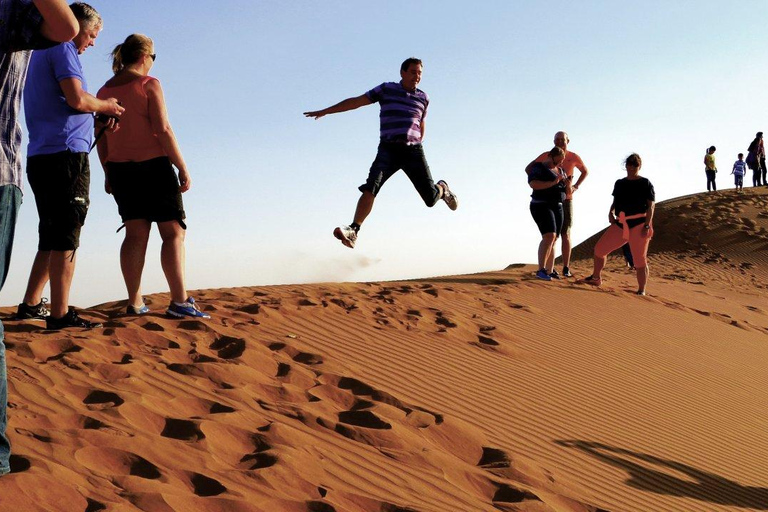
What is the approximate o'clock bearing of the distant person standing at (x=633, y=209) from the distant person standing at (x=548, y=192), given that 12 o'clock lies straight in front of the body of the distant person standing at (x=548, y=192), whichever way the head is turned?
the distant person standing at (x=633, y=209) is roughly at 10 o'clock from the distant person standing at (x=548, y=192).

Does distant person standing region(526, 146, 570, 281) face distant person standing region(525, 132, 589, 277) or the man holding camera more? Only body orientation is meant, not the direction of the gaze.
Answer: the man holding camera

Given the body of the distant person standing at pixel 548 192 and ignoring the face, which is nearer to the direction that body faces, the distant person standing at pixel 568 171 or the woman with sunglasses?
the woman with sunglasses

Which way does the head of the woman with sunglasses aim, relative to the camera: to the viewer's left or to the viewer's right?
to the viewer's right

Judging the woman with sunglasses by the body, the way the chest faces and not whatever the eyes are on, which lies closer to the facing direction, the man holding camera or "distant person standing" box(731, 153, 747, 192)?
the distant person standing

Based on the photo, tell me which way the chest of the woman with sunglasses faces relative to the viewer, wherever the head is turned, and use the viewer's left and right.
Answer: facing away from the viewer and to the right of the viewer

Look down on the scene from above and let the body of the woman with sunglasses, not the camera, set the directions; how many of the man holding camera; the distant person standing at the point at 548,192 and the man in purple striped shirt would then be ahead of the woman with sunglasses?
2

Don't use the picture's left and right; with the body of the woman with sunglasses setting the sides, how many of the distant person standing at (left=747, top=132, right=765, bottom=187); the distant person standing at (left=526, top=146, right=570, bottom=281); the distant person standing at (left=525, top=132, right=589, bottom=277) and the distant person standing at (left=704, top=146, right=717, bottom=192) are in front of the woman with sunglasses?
4

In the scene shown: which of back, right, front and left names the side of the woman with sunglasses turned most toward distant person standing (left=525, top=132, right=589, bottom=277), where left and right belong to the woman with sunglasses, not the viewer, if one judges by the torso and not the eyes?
front

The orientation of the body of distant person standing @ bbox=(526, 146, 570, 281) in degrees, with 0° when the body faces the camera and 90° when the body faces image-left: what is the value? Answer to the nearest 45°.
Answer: approximately 315°

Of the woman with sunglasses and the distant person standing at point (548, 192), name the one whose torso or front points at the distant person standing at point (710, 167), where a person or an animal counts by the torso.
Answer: the woman with sunglasses

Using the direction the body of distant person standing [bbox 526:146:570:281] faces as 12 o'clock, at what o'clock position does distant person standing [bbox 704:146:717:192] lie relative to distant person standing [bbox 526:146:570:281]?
distant person standing [bbox 704:146:717:192] is roughly at 8 o'clock from distant person standing [bbox 526:146:570:281].

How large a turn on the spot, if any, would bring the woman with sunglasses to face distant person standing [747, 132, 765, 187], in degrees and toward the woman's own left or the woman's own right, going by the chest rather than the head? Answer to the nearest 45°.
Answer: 0° — they already face them

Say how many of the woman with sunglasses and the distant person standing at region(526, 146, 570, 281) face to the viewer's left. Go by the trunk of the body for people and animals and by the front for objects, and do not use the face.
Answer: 0

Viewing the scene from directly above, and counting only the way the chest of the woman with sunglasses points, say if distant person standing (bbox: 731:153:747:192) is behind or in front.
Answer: in front

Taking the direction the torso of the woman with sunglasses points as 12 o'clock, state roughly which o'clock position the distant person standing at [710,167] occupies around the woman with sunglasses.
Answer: The distant person standing is roughly at 12 o'clock from the woman with sunglasses.
